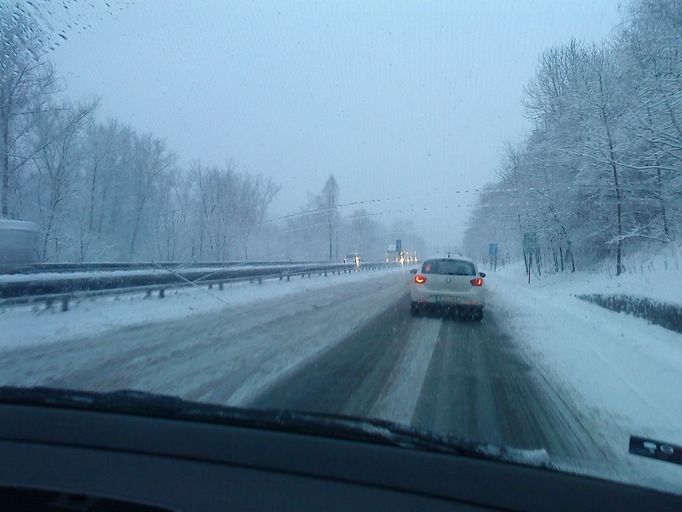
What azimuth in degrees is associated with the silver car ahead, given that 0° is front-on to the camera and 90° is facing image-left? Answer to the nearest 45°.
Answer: approximately 180°

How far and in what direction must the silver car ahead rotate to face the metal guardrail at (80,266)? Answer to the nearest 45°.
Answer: approximately 90° to its left

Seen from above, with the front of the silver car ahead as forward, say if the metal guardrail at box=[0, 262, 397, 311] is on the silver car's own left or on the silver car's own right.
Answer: on the silver car's own left
